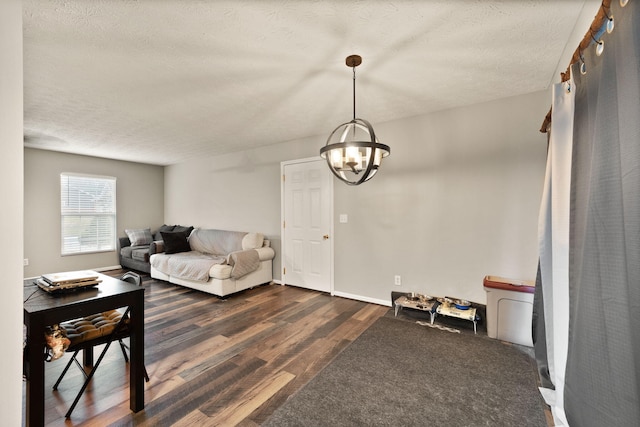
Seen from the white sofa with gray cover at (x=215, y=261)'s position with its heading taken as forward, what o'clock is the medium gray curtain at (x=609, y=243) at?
The medium gray curtain is roughly at 10 o'clock from the white sofa with gray cover.

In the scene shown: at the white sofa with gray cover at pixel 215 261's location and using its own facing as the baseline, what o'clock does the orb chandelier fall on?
The orb chandelier is roughly at 10 o'clock from the white sofa with gray cover.

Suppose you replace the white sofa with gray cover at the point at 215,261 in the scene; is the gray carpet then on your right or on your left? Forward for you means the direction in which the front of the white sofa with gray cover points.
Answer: on your left

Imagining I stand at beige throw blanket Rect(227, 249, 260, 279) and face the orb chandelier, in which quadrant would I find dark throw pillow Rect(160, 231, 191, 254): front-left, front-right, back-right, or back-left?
back-right

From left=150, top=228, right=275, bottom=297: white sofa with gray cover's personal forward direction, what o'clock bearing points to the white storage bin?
The white storage bin is roughly at 9 o'clock from the white sofa with gray cover.

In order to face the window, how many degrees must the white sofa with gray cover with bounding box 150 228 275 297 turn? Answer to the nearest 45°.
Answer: approximately 90° to its right

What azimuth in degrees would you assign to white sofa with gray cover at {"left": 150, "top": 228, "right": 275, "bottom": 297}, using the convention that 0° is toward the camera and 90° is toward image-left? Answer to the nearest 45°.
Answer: approximately 45°

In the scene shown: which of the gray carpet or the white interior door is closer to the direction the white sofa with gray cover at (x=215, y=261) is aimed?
the gray carpet

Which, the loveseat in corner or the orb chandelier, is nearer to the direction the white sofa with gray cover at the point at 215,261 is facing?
the orb chandelier

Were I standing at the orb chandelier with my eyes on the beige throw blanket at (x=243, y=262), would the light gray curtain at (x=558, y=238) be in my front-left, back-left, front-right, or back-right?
back-right

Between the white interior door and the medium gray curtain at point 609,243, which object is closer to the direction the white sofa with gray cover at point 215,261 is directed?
the medium gray curtain

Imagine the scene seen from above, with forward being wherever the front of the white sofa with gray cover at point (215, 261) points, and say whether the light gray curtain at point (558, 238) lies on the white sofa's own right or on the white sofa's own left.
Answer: on the white sofa's own left
